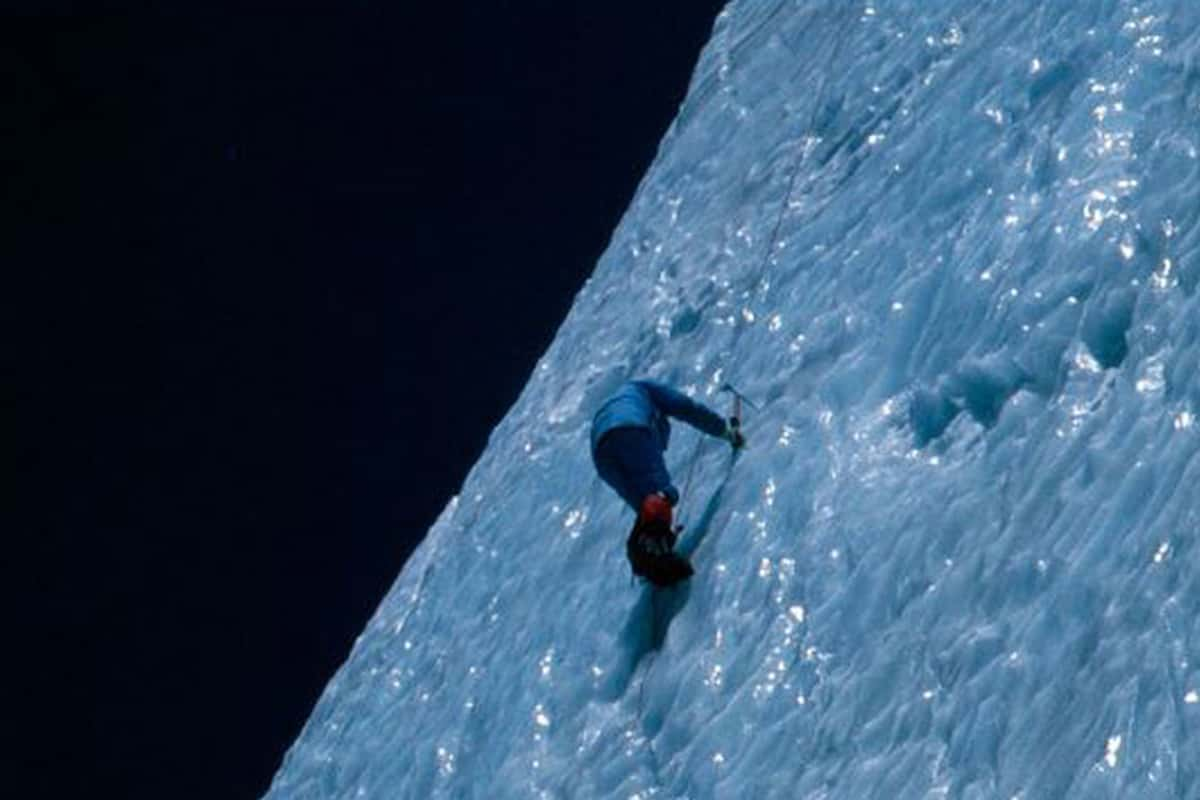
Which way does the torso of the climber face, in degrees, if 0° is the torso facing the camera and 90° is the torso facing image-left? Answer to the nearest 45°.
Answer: approximately 225°
